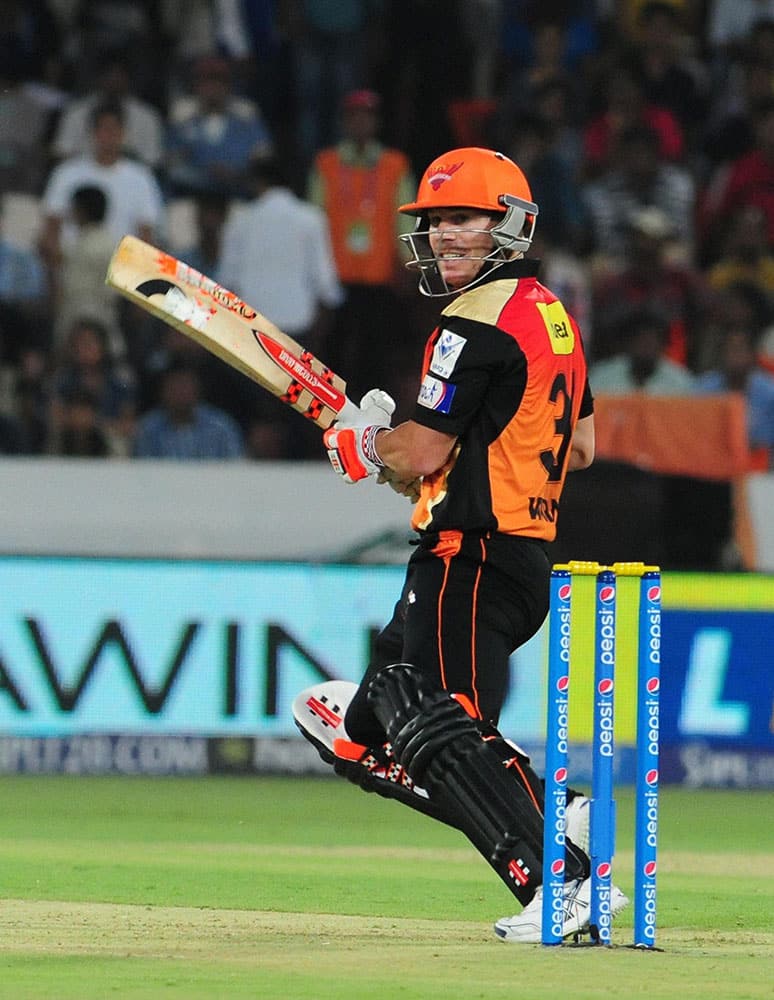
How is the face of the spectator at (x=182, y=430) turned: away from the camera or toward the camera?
toward the camera

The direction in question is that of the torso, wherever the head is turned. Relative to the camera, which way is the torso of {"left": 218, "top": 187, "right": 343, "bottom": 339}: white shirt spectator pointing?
away from the camera

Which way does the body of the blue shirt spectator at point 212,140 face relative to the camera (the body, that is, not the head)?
toward the camera

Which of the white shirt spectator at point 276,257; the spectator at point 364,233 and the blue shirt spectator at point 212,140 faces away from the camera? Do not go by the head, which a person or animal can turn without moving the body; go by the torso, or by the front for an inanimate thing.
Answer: the white shirt spectator

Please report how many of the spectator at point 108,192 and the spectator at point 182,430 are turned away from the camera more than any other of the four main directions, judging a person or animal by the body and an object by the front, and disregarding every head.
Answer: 0

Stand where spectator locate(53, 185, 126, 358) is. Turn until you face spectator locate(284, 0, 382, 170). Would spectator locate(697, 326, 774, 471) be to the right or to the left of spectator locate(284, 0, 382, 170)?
right

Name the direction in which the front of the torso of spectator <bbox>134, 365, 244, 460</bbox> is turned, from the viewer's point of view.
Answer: toward the camera

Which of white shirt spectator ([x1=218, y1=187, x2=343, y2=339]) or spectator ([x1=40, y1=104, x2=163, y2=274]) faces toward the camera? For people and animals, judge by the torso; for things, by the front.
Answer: the spectator

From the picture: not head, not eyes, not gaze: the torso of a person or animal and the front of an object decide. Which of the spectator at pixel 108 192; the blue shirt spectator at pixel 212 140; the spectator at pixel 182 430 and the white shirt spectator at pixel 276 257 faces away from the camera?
the white shirt spectator

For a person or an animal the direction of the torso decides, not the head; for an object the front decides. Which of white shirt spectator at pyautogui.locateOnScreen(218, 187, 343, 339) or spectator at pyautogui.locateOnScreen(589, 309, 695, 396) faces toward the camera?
the spectator

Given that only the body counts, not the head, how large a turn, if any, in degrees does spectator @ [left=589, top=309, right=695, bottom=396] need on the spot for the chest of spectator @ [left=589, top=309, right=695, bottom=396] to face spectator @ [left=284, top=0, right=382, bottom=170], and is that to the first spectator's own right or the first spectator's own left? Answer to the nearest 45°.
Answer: approximately 135° to the first spectator's own right

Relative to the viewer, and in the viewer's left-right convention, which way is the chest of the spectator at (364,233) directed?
facing the viewer

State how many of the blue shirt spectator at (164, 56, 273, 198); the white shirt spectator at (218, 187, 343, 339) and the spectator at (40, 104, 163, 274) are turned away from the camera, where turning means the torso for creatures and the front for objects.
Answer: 1
